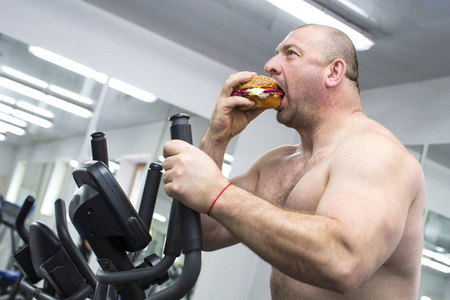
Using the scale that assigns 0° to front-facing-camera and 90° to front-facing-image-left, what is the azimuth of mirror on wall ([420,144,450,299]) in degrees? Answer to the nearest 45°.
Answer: approximately 45°

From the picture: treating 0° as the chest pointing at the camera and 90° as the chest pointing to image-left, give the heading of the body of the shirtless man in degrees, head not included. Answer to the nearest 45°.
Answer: approximately 45°

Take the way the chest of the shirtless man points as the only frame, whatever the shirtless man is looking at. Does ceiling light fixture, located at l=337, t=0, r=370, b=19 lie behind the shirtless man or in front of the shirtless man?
behind

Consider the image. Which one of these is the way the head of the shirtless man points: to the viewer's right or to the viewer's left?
to the viewer's left
